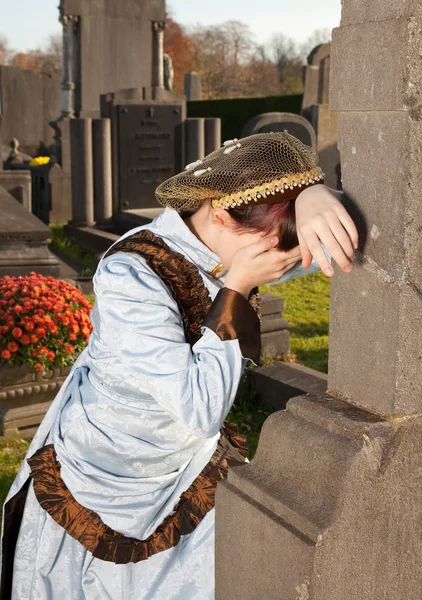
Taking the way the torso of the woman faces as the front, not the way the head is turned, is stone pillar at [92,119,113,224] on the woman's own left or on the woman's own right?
on the woman's own left

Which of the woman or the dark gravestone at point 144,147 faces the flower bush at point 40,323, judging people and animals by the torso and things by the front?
the dark gravestone

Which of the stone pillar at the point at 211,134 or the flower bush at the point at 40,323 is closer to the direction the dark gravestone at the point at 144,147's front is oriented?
the flower bush

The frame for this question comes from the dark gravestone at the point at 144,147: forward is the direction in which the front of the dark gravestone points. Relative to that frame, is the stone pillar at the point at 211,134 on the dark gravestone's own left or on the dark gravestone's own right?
on the dark gravestone's own left

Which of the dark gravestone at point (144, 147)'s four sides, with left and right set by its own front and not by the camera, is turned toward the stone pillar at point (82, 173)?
right

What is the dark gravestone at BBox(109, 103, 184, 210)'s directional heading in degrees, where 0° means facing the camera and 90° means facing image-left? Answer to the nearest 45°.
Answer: approximately 0°

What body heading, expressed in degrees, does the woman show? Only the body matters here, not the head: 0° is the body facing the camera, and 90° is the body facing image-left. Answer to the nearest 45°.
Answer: approximately 270°

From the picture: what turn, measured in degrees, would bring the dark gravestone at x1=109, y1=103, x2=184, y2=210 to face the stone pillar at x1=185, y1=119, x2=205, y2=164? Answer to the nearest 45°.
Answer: approximately 90° to its left

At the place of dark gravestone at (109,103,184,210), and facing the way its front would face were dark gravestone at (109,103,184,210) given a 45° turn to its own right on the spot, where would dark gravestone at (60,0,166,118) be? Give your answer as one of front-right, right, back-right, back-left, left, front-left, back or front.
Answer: back-right

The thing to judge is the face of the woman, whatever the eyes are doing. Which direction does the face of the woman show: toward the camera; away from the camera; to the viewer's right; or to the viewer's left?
to the viewer's right

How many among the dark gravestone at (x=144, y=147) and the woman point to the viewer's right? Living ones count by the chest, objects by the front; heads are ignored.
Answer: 1

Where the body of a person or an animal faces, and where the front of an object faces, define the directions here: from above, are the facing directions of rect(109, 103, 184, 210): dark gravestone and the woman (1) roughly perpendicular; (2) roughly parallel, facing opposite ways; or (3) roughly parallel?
roughly perpendicular
